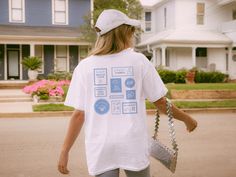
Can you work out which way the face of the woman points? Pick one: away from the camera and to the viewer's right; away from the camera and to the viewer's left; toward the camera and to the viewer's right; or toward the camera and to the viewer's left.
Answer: away from the camera and to the viewer's right

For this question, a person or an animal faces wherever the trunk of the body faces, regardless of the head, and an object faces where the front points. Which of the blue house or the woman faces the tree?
the woman

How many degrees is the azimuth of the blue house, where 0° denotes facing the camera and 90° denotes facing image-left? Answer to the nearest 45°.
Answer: approximately 0°

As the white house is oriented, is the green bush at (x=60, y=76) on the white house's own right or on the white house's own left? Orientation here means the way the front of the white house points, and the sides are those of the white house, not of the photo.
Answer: on the white house's own right

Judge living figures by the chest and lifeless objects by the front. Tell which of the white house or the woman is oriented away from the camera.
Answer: the woman

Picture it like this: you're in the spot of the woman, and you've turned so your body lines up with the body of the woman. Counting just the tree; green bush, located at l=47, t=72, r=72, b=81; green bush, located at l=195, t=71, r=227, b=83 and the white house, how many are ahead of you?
4

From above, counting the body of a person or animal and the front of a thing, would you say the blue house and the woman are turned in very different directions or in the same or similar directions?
very different directions

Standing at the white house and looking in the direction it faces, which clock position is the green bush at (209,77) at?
The green bush is roughly at 12 o'clock from the white house.

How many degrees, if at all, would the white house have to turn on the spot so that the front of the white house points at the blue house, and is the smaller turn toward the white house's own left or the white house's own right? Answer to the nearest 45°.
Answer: approximately 45° to the white house's own right

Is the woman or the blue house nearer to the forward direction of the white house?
the woman

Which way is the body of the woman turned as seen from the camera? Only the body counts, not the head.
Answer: away from the camera

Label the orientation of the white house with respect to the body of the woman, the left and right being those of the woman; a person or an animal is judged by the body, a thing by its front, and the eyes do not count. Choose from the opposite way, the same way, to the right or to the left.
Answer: the opposite way
